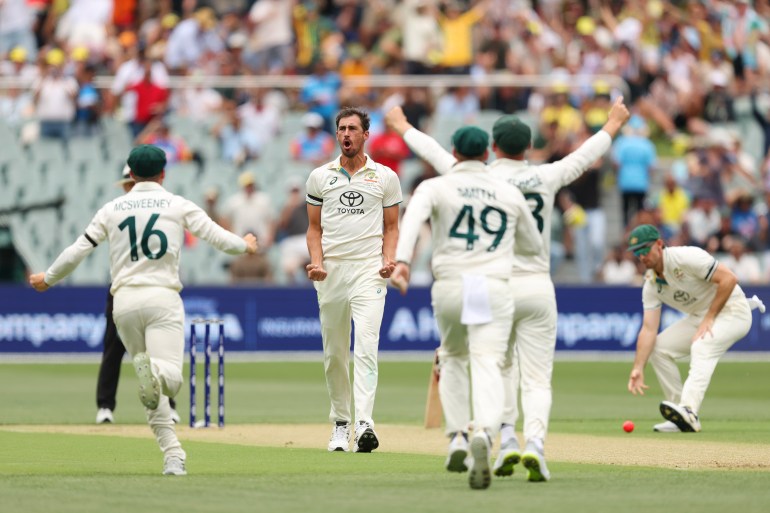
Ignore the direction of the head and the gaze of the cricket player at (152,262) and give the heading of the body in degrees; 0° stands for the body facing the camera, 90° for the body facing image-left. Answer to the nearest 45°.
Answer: approximately 180°

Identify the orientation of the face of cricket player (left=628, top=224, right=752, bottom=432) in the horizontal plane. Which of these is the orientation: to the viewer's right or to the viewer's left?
to the viewer's left

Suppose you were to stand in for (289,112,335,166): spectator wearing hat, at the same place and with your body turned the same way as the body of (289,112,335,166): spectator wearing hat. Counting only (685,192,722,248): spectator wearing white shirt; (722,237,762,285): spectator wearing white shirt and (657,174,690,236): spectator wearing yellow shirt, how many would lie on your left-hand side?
3

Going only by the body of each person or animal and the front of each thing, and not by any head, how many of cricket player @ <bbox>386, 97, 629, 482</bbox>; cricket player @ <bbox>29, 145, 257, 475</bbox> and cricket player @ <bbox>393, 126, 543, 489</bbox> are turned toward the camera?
0

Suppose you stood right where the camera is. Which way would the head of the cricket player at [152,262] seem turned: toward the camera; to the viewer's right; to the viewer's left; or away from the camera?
away from the camera

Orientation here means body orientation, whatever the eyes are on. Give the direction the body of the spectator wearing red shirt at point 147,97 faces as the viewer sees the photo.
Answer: toward the camera

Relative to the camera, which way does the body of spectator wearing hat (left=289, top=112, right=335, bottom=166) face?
toward the camera

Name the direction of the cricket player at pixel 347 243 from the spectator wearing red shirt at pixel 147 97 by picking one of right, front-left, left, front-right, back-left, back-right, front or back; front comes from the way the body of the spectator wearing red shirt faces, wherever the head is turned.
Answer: front

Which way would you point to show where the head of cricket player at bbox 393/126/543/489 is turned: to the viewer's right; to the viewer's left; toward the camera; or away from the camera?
away from the camera

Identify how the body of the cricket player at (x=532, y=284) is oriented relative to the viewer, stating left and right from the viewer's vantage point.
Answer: facing away from the viewer

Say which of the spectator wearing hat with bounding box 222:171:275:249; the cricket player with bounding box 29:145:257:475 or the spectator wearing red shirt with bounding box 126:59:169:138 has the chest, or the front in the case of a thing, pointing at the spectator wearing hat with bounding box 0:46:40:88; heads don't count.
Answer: the cricket player

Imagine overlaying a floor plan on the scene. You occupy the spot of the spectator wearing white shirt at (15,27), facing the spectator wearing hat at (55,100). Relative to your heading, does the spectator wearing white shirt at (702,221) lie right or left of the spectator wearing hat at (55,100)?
left

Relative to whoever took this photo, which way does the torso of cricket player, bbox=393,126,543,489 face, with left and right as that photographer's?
facing away from the viewer

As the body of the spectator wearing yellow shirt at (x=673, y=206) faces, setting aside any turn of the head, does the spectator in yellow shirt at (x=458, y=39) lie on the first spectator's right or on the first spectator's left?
on the first spectator's right

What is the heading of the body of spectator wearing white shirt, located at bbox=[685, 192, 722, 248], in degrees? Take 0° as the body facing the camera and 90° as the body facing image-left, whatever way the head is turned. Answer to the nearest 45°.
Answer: approximately 0°

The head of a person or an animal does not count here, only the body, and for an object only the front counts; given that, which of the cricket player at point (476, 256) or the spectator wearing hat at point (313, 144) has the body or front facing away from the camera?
the cricket player

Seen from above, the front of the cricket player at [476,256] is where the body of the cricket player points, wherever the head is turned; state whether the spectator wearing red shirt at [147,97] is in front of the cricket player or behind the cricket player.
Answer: in front
